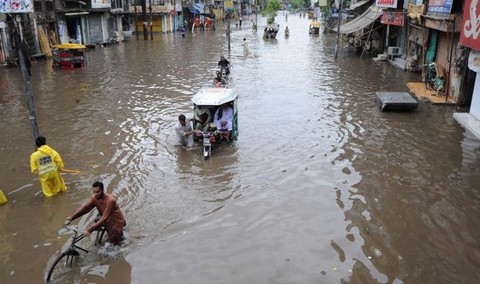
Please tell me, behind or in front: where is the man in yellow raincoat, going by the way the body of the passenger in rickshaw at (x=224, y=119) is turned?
in front

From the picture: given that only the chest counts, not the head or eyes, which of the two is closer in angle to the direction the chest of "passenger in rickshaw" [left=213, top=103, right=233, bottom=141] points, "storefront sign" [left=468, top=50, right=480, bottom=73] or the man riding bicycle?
the man riding bicycle

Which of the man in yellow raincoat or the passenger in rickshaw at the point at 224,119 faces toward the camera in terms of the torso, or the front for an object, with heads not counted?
the passenger in rickshaw

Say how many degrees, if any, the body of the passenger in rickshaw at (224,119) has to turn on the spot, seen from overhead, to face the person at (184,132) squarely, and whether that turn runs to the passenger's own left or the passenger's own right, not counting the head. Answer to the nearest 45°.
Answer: approximately 45° to the passenger's own right

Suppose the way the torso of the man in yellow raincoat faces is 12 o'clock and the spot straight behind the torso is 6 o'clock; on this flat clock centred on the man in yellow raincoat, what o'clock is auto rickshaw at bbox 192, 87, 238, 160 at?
The auto rickshaw is roughly at 2 o'clock from the man in yellow raincoat.

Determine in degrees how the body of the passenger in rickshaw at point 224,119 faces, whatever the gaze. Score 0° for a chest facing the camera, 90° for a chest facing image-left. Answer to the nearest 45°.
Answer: approximately 0°

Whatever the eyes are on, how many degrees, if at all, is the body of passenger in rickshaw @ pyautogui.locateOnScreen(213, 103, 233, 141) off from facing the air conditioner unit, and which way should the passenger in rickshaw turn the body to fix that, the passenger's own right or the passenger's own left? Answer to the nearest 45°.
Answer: approximately 135° to the passenger's own left

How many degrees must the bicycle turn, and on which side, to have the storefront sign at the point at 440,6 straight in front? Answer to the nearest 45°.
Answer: approximately 180°

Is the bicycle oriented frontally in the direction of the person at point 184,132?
no

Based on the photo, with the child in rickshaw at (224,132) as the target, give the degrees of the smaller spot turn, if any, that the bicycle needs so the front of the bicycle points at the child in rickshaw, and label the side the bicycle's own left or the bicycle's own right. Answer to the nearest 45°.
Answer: approximately 180°

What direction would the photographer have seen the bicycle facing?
facing the viewer and to the left of the viewer

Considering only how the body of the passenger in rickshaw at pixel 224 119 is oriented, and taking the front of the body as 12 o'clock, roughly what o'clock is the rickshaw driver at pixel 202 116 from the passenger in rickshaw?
The rickshaw driver is roughly at 3 o'clock from the passenger in rickshaw.

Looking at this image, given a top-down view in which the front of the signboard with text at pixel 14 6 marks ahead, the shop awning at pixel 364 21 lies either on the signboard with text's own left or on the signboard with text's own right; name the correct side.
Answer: on the signboard with text's own left

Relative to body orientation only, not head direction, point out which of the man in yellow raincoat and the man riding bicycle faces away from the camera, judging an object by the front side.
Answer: the man in yellow raincoat

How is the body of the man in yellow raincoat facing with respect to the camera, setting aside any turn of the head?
away from the camera

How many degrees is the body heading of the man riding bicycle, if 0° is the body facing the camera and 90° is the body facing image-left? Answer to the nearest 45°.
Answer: approximately 45°

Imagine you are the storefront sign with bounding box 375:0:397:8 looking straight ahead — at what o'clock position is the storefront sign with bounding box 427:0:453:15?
the storefront sign with bounding box 427:0:453:15 is roughly at 10 o'clock from the storefront sign with bounding box 375:0:397:8.
